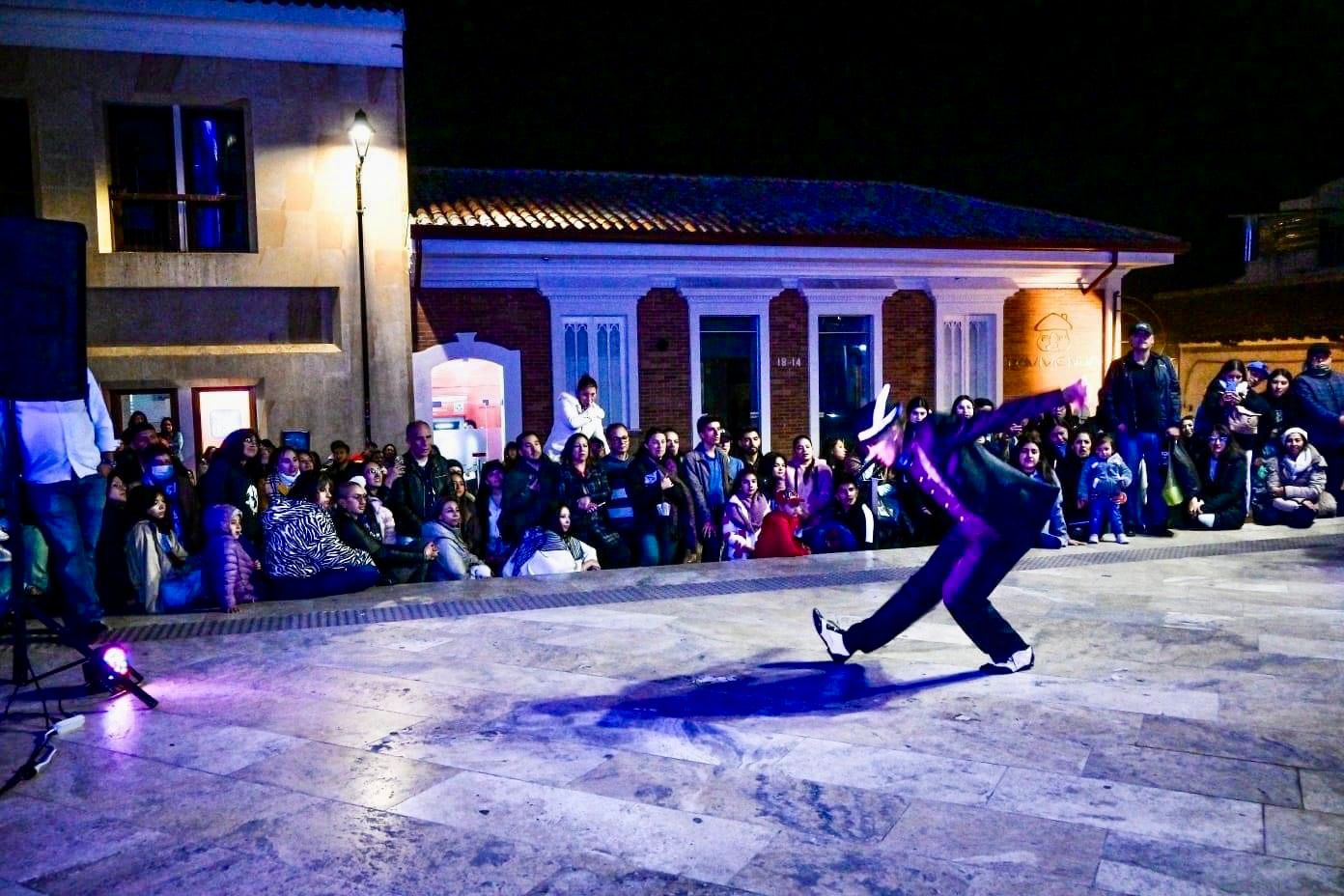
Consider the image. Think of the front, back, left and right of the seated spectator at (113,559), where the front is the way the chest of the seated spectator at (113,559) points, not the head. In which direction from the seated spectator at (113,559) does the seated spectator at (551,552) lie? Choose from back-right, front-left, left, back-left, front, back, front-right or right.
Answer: front-left

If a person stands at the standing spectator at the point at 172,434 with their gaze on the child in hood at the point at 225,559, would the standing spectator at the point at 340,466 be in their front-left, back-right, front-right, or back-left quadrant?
front-left

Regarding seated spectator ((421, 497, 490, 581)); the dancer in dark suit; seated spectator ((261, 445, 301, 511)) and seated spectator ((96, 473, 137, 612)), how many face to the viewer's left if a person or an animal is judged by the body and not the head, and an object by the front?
1

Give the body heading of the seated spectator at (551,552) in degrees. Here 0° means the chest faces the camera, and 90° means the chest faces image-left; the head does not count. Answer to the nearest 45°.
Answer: approximately 315°

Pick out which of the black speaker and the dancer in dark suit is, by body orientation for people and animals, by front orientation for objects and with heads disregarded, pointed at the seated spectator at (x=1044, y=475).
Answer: the black speaker

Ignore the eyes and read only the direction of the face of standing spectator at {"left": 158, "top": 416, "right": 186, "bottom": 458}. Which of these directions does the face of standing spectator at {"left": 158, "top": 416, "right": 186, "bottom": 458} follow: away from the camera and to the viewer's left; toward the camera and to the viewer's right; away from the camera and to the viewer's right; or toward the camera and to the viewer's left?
toward the camera and to the viewer's right

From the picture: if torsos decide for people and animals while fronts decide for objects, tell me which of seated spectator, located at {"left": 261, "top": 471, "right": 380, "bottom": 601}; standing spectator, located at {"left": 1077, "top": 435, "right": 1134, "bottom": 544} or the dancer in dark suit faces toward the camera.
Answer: the standing spectator

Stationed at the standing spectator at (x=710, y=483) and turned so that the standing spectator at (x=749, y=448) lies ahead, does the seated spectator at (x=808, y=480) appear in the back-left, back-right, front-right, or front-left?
front-right

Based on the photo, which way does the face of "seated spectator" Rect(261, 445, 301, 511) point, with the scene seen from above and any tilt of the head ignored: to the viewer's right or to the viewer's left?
to the viewer's right

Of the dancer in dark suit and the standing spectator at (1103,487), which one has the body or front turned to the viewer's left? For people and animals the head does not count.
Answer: the dancer in dark suit

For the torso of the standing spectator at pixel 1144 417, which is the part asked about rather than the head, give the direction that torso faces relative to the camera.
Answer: toward the camera

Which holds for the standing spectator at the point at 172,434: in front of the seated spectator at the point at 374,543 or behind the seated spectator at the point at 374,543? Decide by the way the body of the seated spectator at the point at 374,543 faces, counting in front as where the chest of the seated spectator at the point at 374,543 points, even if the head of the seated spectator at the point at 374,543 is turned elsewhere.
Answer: behind

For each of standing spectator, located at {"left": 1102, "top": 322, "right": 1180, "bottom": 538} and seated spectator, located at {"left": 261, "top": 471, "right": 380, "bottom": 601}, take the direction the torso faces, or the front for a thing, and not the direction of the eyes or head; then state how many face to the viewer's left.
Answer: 0

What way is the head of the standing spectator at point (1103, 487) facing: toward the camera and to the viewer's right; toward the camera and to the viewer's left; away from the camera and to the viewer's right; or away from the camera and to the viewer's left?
toward the camera and to the viewer's left
